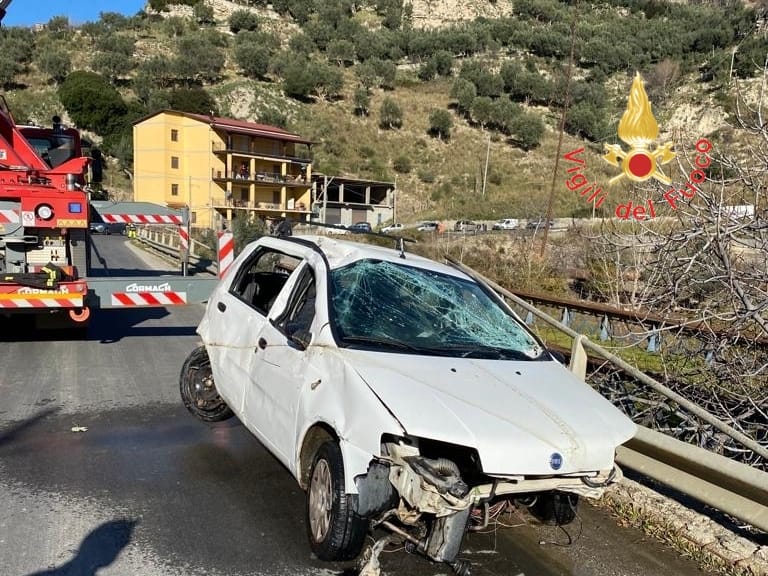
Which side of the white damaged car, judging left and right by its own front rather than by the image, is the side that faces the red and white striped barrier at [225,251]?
back

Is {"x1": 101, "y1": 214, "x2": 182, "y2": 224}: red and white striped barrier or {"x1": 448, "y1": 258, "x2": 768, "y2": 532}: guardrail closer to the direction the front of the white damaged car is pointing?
the guardrail

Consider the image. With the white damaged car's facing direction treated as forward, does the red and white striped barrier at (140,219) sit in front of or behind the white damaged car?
behind

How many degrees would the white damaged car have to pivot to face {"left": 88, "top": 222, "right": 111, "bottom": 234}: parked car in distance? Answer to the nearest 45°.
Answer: approximately 180°

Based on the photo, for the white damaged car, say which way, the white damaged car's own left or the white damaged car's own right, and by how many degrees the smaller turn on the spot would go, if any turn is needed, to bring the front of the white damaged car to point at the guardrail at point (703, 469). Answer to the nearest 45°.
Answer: approximately 45° to the white damaged car's own left

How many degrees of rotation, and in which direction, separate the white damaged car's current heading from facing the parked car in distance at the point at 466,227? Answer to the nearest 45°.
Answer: approximately 135° to its left

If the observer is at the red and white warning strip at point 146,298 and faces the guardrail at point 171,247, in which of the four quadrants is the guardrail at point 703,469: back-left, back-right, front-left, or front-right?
back-right

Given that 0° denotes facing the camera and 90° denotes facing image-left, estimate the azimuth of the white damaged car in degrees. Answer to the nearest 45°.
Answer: approximately 315°

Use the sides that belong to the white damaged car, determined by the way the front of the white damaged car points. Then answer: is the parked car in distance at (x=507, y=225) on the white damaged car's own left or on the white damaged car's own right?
on the white damaged car's own left

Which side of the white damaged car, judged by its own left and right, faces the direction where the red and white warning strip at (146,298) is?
back
